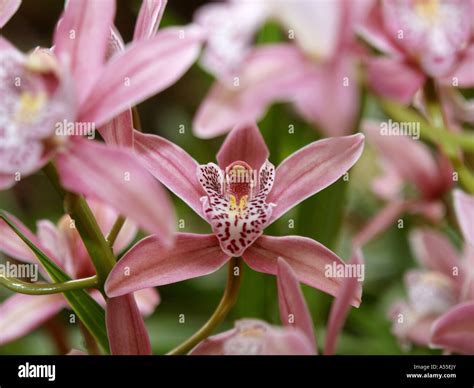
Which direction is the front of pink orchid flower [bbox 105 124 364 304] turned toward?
toward the camera
